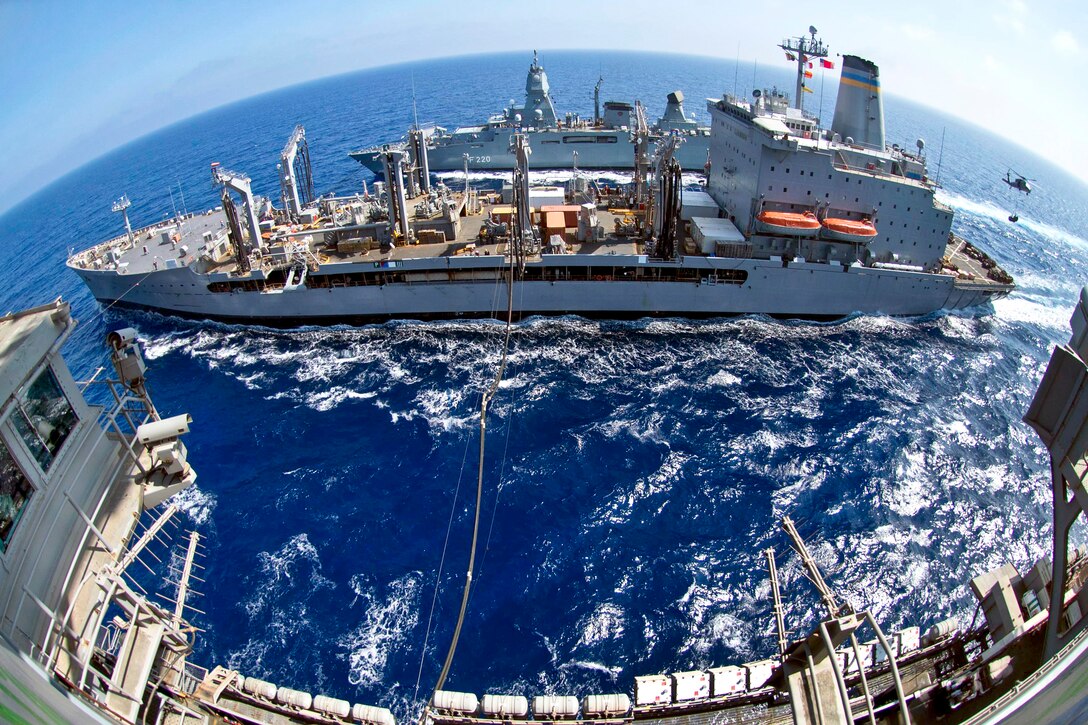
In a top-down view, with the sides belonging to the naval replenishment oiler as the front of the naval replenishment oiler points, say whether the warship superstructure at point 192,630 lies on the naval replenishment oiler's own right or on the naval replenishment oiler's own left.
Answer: on the naval replenishment oiler's own left

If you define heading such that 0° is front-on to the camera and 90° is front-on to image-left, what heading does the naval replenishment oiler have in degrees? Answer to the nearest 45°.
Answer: approximately 90°
